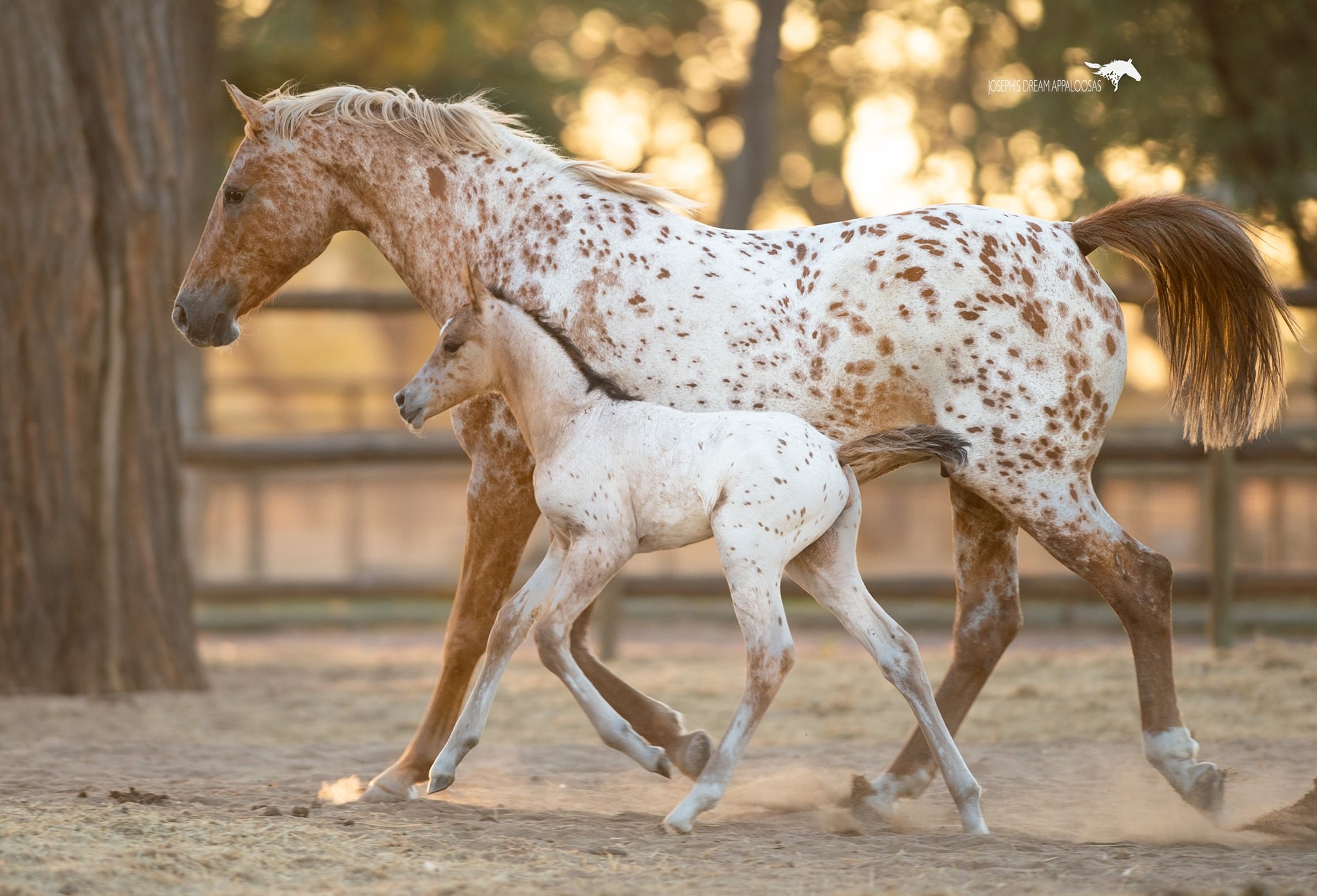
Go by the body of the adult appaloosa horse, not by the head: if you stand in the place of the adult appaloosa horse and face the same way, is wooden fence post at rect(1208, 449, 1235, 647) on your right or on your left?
on your right

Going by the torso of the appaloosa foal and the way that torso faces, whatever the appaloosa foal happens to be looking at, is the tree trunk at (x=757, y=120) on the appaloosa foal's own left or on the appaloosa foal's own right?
on the appaloosa foal's own right

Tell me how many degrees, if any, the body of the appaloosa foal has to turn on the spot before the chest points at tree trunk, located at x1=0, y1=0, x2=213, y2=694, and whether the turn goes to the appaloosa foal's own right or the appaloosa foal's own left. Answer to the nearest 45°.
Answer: approximately 45° to the appaloosa foal's own right

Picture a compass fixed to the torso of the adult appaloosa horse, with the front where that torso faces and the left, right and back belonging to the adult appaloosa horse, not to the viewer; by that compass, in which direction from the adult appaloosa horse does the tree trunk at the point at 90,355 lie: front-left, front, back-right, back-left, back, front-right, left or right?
front-right

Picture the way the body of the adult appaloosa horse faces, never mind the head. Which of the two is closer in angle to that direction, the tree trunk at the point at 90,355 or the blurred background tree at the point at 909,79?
the tree trunk

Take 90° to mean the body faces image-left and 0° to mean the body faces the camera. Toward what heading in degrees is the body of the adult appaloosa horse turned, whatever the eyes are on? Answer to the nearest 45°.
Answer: approximately 90°

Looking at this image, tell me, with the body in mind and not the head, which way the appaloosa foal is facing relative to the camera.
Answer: to the viewer's left

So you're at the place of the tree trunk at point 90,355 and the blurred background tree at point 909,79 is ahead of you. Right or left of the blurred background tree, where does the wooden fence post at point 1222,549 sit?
right

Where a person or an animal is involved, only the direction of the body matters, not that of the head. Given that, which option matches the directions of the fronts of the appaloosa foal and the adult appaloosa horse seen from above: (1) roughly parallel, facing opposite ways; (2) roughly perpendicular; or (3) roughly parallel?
roughly parallel

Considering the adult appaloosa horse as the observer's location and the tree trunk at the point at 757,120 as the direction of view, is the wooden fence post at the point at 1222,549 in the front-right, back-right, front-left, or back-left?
front-right

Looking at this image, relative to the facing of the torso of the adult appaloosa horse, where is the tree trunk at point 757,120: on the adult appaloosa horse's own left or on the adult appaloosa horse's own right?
on the adult appaloosa horse's own right
